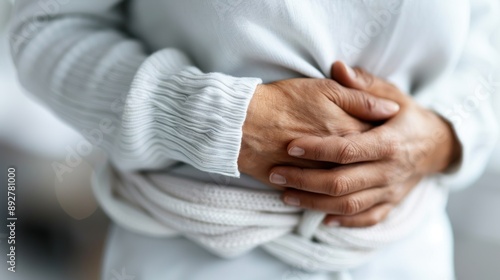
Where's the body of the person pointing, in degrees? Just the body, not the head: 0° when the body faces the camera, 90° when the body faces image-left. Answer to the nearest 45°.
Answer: approximately 0°
